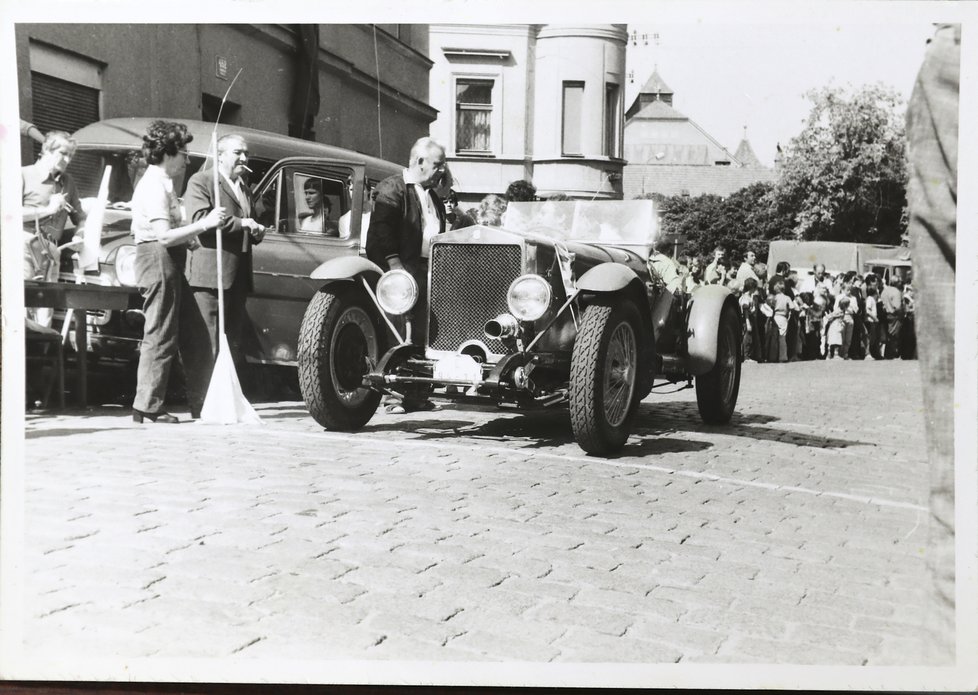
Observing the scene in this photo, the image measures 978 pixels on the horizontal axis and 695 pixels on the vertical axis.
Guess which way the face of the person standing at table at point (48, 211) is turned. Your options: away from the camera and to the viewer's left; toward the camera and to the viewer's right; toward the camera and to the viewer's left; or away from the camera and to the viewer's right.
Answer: toward the camera and to the viewer's right

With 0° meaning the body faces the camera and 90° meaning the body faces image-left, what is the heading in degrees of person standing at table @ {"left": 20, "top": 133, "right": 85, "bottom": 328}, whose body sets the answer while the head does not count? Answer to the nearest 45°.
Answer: approximately 315°

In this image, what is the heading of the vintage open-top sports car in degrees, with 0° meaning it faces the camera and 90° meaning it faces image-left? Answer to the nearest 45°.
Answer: approximately 45°

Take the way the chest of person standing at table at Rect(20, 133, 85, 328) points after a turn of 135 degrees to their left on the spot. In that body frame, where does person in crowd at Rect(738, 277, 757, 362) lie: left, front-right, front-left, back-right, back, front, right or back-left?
right

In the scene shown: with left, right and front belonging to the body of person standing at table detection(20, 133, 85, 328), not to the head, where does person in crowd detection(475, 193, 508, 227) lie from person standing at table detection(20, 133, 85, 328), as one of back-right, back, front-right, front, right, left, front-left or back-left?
front-left

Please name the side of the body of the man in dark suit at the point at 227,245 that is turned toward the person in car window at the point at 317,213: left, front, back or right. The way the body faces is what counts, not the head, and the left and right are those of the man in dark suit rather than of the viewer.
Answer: left

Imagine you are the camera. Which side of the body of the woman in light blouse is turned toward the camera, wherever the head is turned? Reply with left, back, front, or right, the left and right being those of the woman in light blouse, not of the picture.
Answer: right

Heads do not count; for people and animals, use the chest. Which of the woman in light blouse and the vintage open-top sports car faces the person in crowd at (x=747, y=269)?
the woman in light blouse

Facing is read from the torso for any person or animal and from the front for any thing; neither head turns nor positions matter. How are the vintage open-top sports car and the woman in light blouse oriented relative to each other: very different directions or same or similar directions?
very different directions

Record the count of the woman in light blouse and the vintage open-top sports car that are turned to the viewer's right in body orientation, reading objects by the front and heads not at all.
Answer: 1

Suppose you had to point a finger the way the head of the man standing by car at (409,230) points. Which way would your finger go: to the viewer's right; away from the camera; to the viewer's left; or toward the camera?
to the viewer's right

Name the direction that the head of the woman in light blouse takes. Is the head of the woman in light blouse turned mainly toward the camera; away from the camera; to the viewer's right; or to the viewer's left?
to the viewer's right
